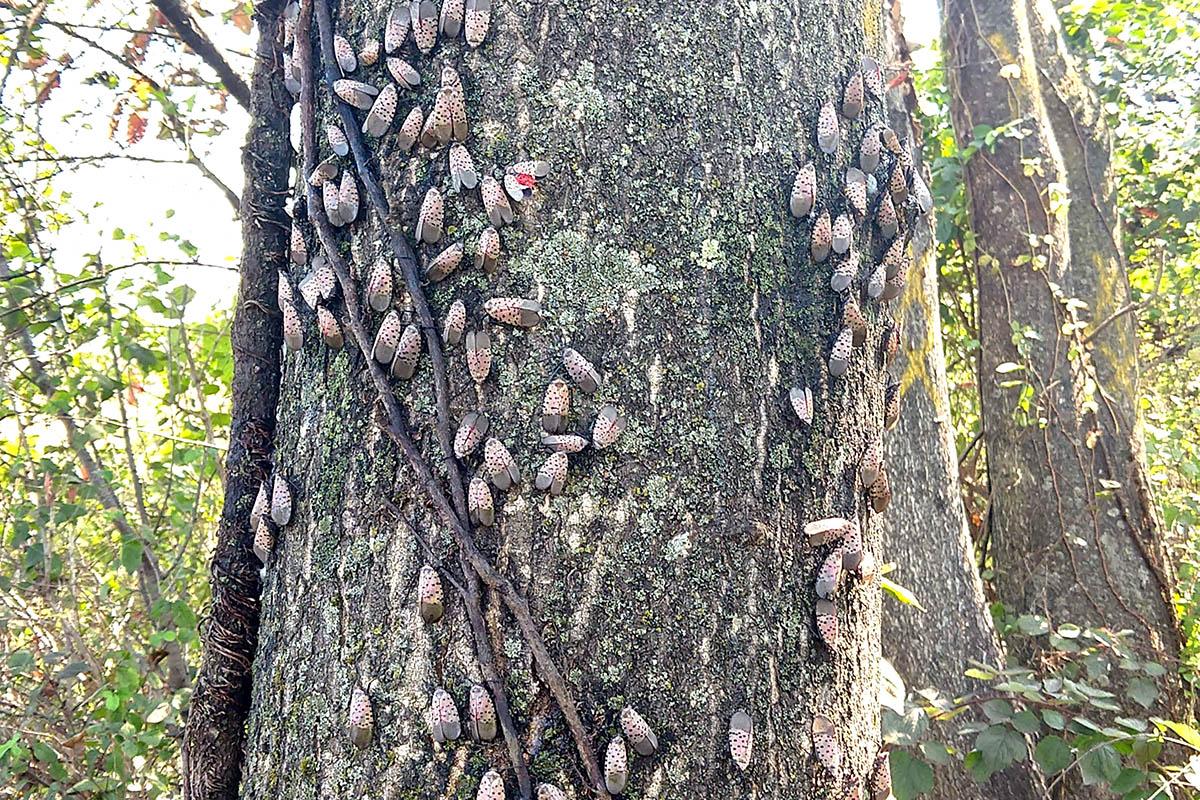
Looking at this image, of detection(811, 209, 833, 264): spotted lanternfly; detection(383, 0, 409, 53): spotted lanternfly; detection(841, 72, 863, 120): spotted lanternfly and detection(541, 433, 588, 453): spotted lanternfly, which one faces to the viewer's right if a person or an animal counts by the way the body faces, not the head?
detection(541, 433, 588, 453): spotted lanternfly

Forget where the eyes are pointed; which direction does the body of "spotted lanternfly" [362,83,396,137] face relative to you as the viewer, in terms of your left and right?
facing away from the viewer and to the right of the viewer

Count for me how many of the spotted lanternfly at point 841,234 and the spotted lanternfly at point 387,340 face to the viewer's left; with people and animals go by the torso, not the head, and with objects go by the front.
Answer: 0

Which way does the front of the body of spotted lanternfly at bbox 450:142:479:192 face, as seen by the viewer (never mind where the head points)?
away from the camera

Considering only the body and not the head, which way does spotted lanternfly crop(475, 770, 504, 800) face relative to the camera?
away from the camera

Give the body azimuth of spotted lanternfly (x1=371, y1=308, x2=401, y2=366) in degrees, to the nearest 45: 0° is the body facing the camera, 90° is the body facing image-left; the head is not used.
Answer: approximately 180°

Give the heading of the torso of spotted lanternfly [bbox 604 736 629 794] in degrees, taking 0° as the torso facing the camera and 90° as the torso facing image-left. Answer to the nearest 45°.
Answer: approximately 180°
